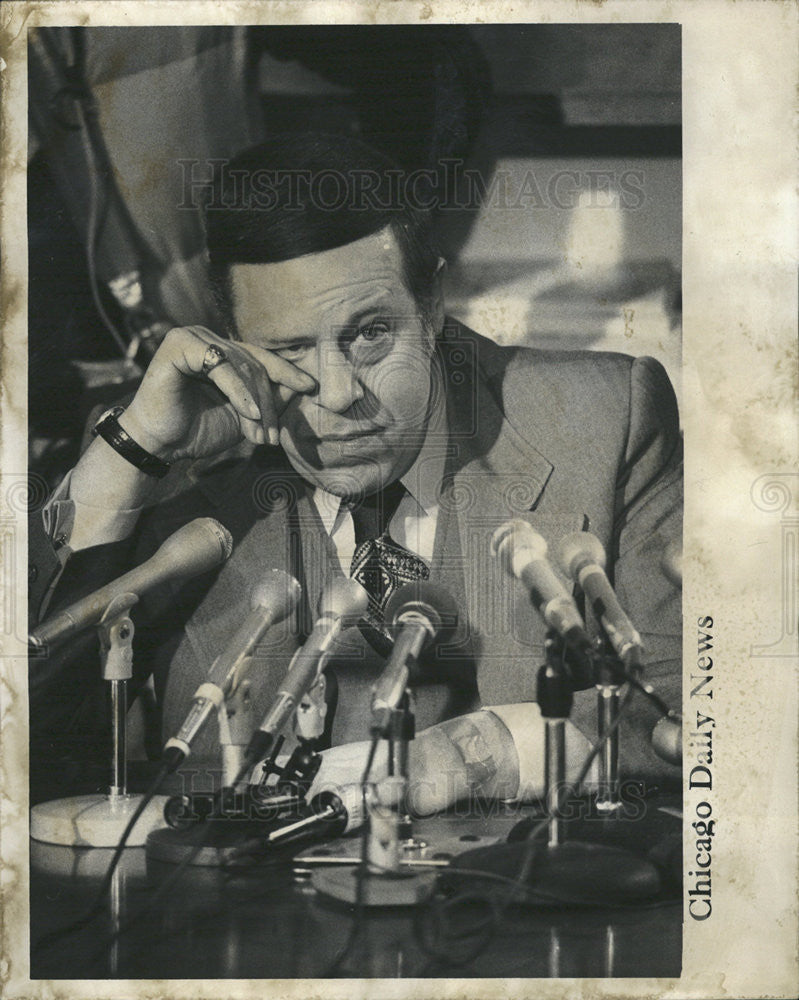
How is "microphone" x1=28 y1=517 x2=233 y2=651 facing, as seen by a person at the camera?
facing away from the viewer and to the right of the viewer

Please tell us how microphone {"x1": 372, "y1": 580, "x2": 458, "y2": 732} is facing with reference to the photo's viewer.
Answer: facing away from the viewer and to the right of the viewer

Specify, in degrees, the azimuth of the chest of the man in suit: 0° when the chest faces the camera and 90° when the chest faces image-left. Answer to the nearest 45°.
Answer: approximately 0°

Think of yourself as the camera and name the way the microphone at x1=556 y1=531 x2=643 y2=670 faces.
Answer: facing away from the viewer and to the left of the viewer
